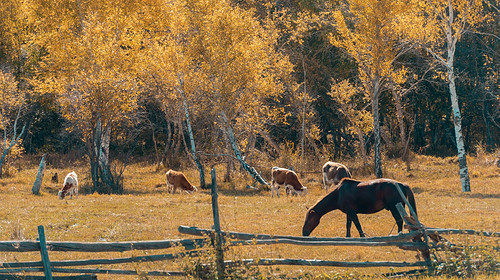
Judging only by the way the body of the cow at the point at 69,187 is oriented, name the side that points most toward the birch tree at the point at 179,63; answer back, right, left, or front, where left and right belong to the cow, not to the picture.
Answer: back

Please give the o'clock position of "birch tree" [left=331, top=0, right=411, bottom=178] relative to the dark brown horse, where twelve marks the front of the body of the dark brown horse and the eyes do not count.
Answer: The birch tree is roughly at 3 o'clock from the dark brown horse.

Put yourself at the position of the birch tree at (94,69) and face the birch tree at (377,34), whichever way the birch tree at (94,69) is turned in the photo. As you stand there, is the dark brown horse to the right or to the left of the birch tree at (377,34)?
right

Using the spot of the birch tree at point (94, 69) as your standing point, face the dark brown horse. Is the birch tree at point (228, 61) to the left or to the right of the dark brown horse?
left

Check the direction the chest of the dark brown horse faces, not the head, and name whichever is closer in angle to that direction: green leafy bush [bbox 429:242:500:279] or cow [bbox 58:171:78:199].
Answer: the cow

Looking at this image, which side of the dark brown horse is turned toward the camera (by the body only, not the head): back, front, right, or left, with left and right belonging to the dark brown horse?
left

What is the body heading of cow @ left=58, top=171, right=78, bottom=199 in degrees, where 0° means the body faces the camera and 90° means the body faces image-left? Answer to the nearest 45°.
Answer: approximately 45°
